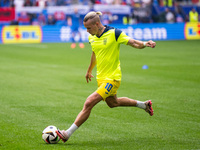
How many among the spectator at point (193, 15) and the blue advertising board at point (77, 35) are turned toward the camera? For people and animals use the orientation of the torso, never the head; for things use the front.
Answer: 2

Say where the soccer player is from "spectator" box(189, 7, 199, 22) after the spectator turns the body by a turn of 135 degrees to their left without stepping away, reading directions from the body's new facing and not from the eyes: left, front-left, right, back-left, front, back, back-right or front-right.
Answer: back-right

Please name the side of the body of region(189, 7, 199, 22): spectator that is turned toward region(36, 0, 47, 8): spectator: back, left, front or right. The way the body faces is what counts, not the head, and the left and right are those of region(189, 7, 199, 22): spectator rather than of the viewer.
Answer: right

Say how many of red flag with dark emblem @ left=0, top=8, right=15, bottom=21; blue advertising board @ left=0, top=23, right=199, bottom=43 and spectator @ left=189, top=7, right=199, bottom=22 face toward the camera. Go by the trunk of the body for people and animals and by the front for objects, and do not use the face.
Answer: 3

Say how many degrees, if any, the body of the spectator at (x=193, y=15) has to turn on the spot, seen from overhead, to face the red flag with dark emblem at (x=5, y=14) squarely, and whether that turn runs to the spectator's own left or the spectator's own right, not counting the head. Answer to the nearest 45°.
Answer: approximately 45° to the spectator's own right

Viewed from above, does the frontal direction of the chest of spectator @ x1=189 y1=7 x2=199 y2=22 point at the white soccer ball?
yes

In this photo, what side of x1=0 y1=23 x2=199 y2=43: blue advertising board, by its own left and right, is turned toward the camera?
front

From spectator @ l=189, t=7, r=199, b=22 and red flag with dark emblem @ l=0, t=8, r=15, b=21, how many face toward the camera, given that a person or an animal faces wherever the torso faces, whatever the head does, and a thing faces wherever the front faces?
2

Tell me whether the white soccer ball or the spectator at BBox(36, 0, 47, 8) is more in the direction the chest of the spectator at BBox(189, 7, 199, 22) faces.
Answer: the white soccer ball
